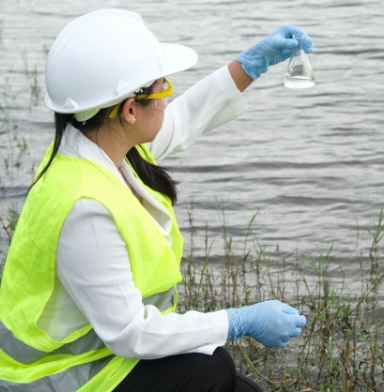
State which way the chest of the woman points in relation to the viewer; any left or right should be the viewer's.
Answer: facing to the right of the viewer

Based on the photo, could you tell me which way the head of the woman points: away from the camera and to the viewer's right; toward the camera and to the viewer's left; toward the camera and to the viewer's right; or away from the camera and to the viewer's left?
away from the camera and to the viewer's right
